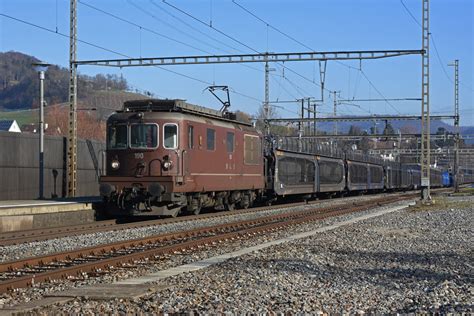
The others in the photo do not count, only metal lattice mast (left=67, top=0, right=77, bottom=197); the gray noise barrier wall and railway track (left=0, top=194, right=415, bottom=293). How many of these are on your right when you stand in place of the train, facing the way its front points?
2

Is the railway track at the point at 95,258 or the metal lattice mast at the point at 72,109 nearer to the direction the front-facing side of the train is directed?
the railway track

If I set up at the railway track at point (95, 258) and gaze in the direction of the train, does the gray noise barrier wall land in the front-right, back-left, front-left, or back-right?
front-left

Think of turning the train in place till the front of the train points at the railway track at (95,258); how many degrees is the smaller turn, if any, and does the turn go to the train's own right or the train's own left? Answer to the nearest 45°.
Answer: approximately 45° to the train's own left

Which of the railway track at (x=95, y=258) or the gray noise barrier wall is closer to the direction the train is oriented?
the railway track

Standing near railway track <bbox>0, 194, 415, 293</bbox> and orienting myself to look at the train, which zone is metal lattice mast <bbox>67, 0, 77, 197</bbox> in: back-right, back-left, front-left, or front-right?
front-left

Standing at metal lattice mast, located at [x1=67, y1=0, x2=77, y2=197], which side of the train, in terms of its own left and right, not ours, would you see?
right

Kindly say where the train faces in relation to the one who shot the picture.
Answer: facing the viewer and to the left of the viewer
